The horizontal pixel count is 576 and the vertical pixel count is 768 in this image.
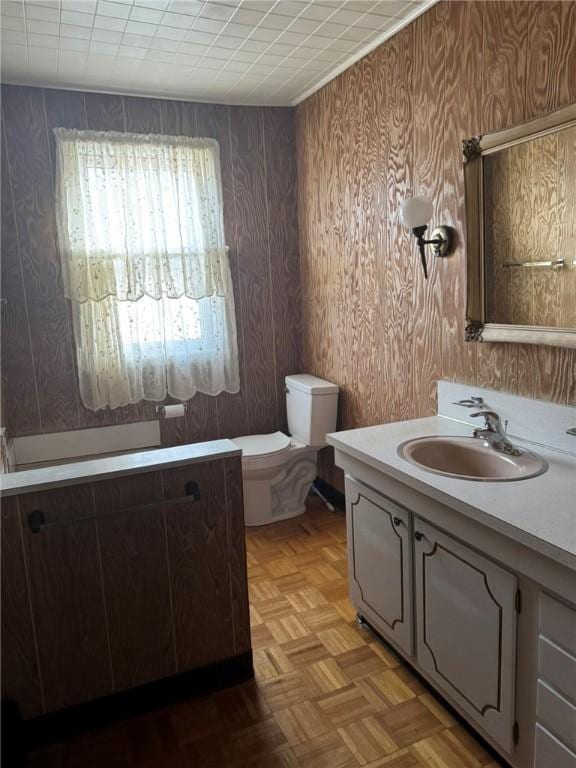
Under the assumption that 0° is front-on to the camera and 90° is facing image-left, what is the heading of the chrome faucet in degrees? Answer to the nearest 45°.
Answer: approximately 45°

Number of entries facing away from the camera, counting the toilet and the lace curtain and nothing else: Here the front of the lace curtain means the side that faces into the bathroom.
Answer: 0

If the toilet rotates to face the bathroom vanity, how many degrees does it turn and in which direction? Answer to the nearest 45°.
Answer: approximately 45° to its left

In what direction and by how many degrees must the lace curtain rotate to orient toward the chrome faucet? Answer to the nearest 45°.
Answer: approximately 45° to its left

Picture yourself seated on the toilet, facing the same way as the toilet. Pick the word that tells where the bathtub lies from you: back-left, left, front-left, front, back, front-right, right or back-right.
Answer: front-right

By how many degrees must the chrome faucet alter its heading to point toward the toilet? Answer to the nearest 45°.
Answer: approximately 90° to its right

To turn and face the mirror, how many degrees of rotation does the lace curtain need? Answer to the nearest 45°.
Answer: approximately 45° to its left

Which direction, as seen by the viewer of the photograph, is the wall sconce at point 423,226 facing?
facing the viewer and to the left of the viewer

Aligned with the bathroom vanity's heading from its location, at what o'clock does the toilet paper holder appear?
The toilet paper holder is roughly at 3 o'clock from the bathroom vanity.

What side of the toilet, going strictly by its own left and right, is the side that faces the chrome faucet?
left

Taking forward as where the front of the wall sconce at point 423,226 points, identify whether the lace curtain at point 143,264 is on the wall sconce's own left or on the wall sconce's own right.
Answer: on the wall sconce's own right

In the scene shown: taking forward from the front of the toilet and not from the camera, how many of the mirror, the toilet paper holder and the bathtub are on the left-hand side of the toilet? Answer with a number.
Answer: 1
